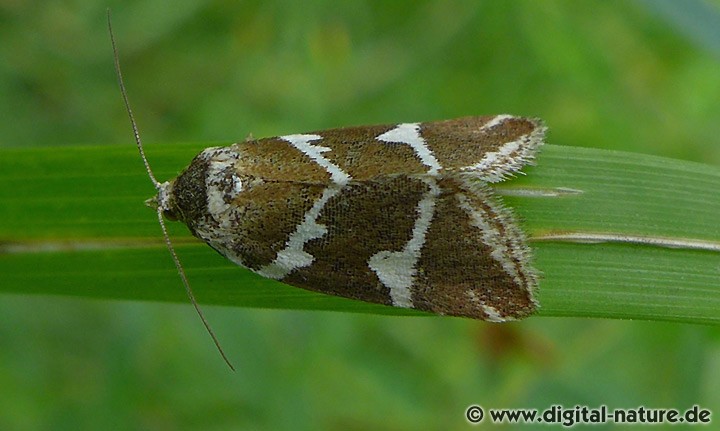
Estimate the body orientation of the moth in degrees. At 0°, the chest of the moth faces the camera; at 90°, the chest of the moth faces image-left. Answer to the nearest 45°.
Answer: approximately 90°
